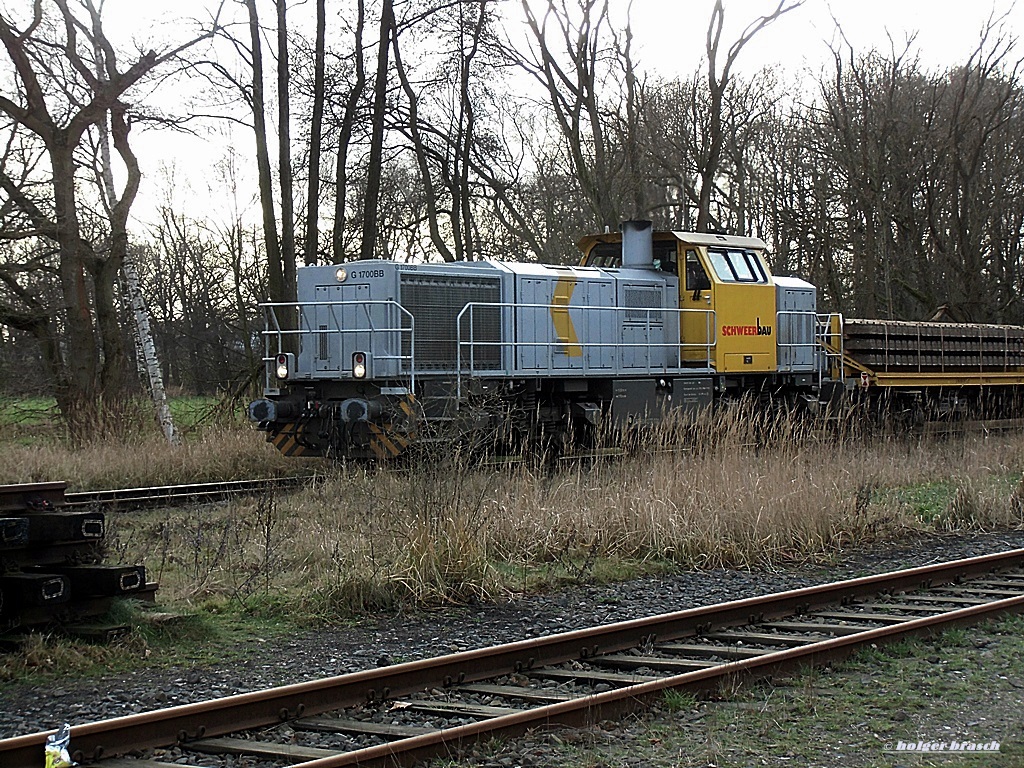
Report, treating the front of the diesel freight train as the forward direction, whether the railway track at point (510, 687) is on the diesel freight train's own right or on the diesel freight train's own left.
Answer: on the diesel freight train's own left

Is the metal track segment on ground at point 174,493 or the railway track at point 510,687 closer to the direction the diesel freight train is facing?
the metal track segment on ground

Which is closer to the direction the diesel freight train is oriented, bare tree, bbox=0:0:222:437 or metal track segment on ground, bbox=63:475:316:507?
the metal track segment on ground

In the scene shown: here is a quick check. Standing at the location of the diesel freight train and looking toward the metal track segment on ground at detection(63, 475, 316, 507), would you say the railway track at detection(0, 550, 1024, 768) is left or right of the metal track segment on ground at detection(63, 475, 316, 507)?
left

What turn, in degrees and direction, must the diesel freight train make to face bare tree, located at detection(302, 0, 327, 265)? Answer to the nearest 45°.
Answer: approximately 90° to its right

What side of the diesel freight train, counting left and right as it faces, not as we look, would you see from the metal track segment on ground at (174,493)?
front

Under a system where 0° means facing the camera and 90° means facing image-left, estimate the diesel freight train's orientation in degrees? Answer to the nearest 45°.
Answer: approximately 45°

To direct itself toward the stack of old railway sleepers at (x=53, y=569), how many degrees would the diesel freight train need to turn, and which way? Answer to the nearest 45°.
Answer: approximately 45° to its left
